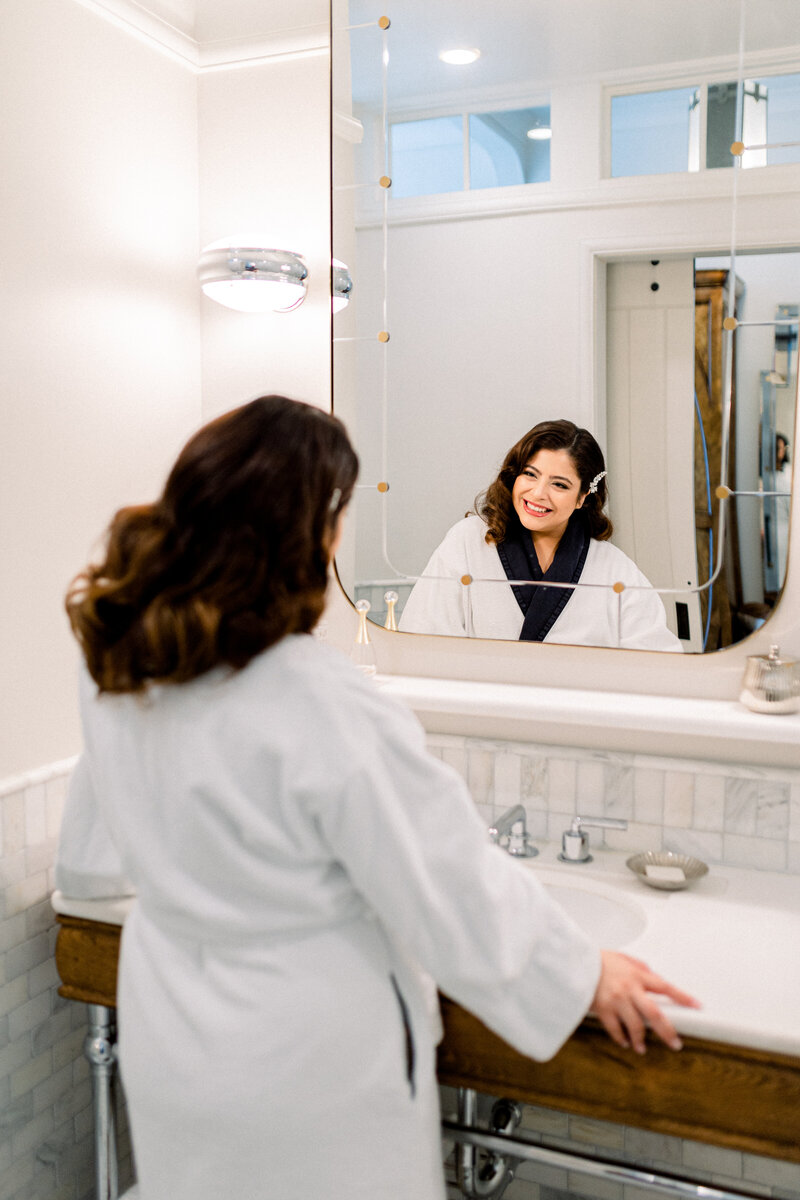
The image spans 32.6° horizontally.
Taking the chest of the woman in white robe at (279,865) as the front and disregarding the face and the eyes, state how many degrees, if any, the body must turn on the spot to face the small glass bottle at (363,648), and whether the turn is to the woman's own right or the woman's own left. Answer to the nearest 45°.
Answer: approximately 45° to the woman's own left

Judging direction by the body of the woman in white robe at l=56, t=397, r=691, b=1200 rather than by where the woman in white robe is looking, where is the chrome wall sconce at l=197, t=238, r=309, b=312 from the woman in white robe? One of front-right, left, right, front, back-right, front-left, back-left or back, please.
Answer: front-left

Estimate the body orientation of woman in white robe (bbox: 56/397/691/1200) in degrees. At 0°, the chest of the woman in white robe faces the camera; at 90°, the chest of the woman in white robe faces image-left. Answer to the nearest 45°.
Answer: approximately 225°

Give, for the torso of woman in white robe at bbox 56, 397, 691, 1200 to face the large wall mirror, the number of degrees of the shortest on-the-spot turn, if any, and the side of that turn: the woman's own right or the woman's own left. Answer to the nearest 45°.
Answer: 0° — they already face it

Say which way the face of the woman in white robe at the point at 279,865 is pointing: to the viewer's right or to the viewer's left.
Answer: to the viewer's right

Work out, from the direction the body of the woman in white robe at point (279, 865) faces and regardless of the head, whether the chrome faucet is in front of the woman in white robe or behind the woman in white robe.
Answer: in front

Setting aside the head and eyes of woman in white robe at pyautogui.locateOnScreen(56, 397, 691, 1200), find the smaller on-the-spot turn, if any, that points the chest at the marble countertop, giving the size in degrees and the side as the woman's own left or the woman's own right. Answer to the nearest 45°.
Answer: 0° — they already face it
